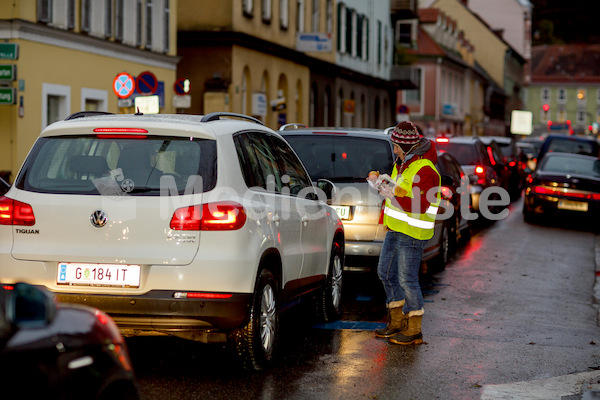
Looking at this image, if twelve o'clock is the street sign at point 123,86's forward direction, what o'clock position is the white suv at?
The white suv is roughly at 12 o'clock from the street sign.

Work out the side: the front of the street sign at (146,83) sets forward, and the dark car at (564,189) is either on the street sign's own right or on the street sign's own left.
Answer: on the street sign's own left

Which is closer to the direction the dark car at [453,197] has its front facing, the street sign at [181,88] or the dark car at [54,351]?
the street sign

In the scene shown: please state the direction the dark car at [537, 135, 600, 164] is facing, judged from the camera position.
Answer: facing away from the viewer

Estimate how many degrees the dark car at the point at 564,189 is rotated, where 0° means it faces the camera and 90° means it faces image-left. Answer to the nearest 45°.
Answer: approximately 180°

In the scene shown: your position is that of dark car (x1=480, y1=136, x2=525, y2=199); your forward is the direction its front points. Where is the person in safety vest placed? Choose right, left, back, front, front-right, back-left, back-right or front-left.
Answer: back

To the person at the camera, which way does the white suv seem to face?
facing away from the viewer and to the right of the viewer

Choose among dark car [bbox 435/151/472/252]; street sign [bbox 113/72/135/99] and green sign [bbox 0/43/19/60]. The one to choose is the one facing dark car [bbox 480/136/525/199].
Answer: dark car [bbox 435/151/472/252]

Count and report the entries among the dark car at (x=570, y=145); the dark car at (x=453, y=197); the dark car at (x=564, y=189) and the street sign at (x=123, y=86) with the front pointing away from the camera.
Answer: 3

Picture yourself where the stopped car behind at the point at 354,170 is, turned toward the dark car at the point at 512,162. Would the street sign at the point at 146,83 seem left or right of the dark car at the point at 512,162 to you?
left

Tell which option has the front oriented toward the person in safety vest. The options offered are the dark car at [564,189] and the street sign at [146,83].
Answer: the street sign
